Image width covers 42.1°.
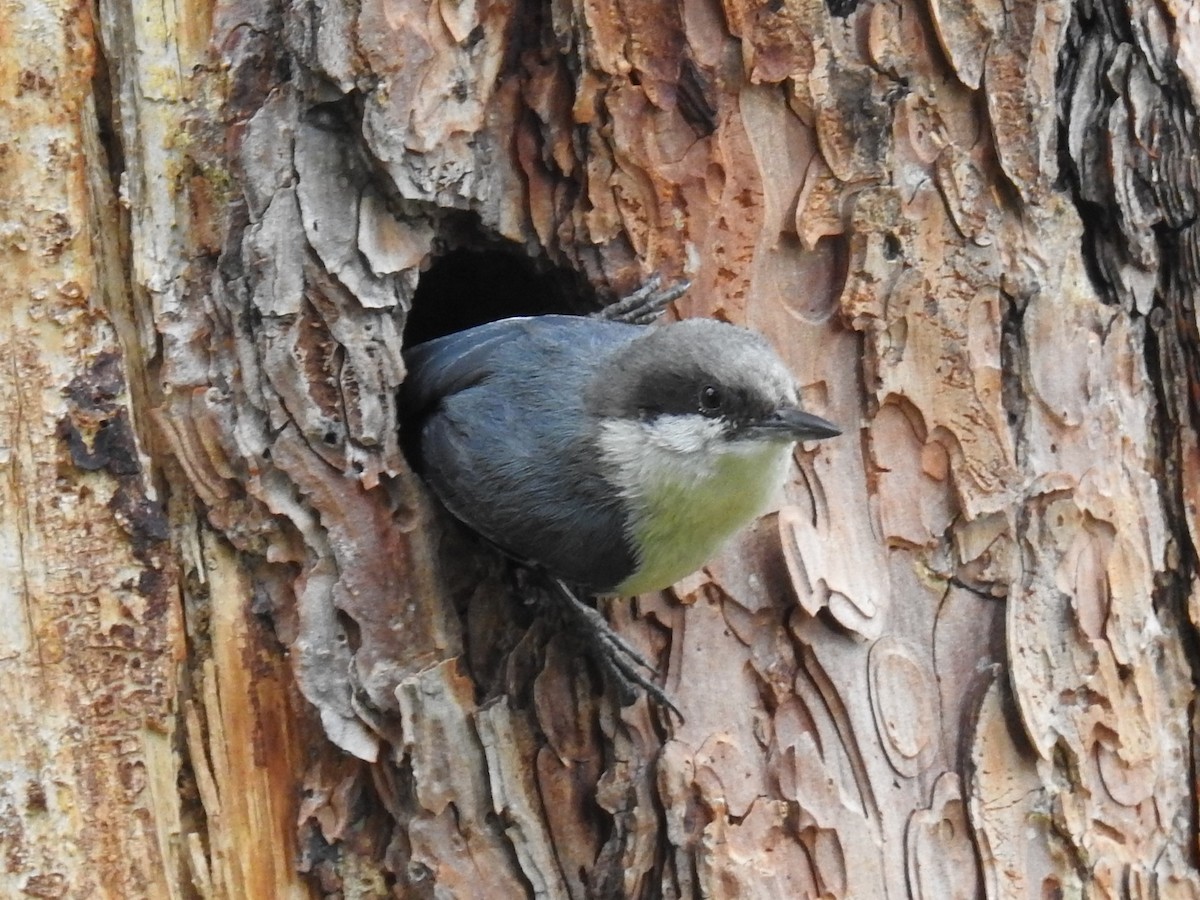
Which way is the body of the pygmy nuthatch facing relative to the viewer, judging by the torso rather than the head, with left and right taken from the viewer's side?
facing the viewer and to the right of the viewer
